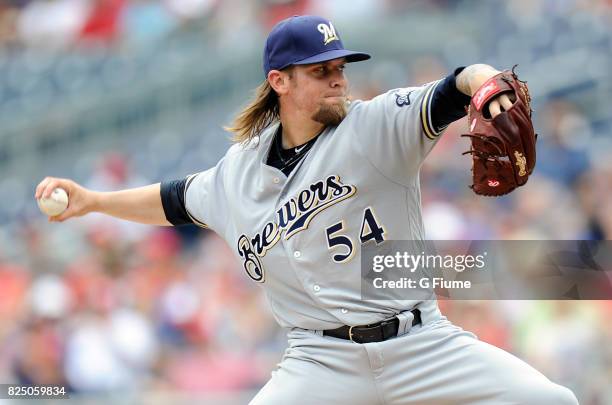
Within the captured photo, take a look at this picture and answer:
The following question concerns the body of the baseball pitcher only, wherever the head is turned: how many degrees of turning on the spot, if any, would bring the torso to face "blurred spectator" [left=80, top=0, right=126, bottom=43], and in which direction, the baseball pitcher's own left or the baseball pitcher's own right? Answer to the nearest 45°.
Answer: approximately 180°

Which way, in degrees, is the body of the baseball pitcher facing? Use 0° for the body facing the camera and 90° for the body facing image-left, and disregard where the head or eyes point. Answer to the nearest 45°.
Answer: approximately 0°

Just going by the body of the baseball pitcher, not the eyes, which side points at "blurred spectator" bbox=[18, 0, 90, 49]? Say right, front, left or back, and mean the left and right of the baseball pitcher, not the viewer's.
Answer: back
